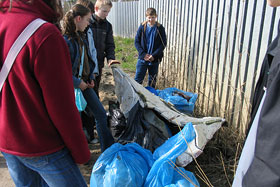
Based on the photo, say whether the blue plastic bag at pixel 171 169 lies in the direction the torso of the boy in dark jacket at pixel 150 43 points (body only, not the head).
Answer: yes

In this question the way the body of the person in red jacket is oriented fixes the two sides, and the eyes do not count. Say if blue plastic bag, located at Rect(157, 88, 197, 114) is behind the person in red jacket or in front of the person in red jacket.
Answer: in front

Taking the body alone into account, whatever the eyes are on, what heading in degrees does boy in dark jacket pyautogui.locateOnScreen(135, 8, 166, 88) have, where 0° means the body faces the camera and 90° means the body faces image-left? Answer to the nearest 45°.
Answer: approximately 0°

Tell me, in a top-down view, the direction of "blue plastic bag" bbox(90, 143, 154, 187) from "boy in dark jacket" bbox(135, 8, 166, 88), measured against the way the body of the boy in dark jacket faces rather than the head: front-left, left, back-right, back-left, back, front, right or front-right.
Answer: front

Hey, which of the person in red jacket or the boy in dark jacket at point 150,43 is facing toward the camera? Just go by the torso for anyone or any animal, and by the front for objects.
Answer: the boy in dark jacket

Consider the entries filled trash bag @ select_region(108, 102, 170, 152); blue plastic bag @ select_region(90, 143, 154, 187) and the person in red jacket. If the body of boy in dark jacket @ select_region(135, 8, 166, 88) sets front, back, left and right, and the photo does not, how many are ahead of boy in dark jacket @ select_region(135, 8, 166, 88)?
3

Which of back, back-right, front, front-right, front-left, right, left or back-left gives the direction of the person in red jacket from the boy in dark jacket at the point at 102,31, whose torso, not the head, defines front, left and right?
front-right

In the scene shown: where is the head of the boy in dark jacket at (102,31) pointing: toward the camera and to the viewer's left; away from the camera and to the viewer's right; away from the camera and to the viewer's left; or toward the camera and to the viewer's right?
toward the camera and to the viewer's right

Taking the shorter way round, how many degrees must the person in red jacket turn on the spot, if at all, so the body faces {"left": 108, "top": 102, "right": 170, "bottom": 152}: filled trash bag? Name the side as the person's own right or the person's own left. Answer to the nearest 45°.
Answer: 0° — they already face it

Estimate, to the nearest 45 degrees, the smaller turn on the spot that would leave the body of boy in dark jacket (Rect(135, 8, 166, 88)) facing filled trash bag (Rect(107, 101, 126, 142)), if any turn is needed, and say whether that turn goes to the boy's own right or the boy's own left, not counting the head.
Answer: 0° — they already face it

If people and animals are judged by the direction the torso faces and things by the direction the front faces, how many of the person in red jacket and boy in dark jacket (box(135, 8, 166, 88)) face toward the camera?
1

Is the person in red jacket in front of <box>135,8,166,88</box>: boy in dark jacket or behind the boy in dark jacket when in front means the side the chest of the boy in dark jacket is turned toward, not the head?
in front

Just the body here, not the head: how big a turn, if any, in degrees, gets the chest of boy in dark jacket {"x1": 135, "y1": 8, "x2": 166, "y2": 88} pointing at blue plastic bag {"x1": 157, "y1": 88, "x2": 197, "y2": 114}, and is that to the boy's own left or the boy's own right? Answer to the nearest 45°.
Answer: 0° — they already face it

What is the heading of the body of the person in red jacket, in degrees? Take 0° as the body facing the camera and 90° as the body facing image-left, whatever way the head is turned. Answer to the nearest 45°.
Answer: approximately 225°
